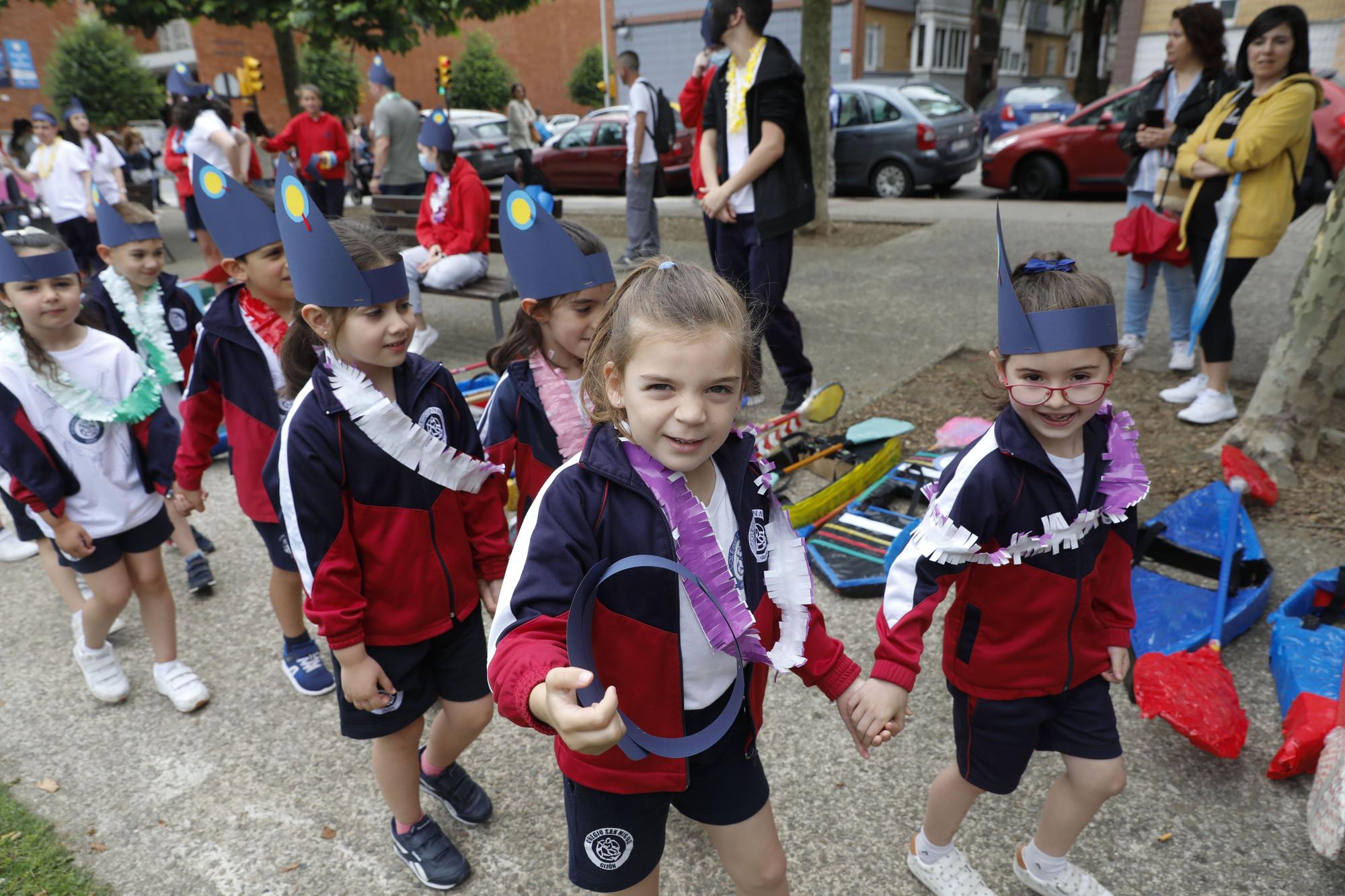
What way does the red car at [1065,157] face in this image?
to the viewer's left

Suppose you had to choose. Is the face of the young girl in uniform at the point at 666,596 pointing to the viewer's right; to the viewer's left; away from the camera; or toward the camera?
toward the camera

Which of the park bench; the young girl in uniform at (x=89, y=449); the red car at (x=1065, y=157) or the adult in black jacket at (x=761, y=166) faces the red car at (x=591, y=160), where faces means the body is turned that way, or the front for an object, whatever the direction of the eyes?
the red car at (x=1065, y=157)

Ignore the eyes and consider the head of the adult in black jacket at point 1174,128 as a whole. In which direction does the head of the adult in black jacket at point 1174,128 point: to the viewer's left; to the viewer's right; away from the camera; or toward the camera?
to the viewer's left

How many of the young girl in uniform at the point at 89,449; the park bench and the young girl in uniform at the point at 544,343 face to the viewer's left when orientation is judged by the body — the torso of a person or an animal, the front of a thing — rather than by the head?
0

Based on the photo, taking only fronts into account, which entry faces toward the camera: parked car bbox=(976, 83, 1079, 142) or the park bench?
the park bench

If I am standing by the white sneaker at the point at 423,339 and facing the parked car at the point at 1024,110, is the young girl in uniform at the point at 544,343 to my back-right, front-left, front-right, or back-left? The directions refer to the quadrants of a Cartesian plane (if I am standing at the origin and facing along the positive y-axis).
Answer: back-right

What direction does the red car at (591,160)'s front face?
to the viewer's left

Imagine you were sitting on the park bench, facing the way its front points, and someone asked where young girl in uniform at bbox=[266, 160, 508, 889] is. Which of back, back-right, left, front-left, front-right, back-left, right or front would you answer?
front

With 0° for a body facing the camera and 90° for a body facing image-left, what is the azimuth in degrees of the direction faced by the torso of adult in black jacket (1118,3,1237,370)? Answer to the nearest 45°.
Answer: approximately 45°

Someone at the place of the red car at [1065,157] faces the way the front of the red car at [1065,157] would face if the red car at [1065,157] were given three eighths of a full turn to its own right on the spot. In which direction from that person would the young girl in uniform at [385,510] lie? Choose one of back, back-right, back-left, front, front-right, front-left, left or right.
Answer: back-right

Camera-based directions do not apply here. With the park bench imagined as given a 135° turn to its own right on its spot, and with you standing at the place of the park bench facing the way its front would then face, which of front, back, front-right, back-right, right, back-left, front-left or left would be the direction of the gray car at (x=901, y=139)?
right

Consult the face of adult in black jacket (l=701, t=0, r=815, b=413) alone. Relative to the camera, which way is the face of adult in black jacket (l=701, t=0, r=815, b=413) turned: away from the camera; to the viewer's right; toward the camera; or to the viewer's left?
to the viewer's left

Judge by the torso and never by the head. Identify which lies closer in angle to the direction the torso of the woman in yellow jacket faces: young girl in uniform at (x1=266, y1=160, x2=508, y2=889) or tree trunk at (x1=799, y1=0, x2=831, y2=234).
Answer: the young girl in uniform

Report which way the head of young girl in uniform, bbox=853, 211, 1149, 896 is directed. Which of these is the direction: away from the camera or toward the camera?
toward the camera

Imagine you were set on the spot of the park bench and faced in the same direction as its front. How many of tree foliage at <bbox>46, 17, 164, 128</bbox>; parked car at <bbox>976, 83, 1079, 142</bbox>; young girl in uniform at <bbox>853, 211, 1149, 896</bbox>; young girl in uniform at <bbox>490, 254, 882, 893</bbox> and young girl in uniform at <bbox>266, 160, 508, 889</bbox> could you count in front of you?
3

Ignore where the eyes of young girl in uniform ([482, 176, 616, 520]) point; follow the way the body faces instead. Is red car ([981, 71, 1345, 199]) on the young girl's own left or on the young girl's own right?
on the young girl's own left

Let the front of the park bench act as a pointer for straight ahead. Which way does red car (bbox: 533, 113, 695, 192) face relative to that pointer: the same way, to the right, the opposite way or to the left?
to the right
